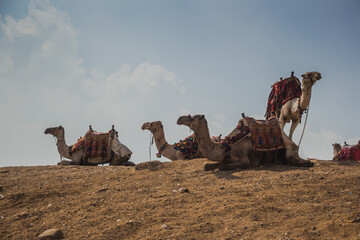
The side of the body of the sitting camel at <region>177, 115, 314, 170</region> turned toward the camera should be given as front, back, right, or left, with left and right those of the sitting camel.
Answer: left

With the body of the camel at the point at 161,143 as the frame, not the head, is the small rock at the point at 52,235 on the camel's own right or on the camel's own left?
on the camel's own left

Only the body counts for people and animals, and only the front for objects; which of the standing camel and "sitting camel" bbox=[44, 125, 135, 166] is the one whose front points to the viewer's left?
the sitting camel

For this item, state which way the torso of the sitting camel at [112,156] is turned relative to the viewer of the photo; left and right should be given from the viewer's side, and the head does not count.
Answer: facing to the left of the viewer

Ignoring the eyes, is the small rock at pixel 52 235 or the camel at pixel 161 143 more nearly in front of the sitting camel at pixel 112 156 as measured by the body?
the small rock

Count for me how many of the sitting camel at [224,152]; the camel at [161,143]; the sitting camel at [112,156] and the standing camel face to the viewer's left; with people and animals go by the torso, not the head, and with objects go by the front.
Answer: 3

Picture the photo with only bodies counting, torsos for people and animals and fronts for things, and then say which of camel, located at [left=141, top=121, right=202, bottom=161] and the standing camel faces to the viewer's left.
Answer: the camel

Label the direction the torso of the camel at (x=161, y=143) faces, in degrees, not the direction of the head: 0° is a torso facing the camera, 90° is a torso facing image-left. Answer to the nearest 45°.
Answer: approximately 90°

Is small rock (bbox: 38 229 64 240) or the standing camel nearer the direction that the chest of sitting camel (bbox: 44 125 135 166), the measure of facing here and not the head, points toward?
the small rock

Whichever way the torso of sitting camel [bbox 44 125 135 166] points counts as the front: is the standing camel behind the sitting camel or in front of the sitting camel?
behind
